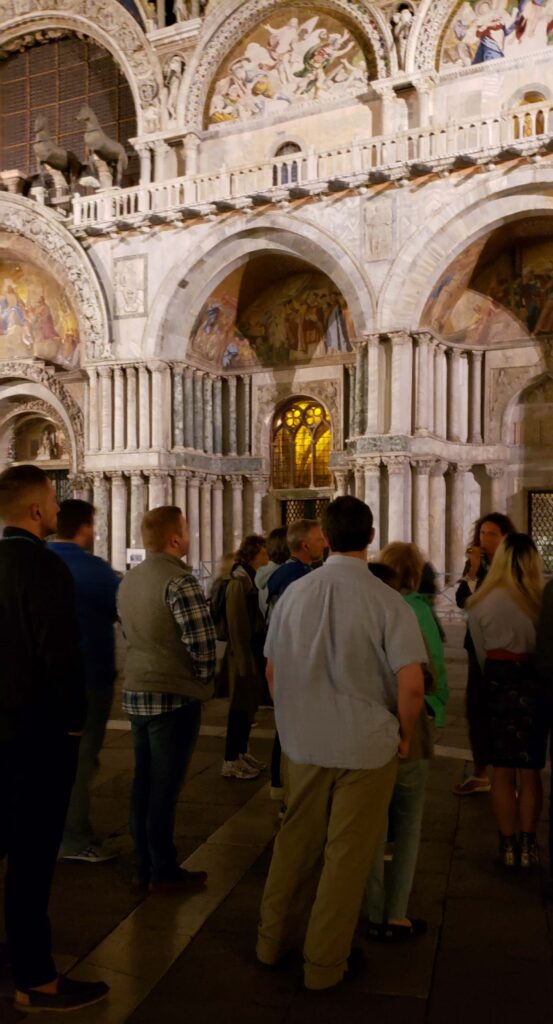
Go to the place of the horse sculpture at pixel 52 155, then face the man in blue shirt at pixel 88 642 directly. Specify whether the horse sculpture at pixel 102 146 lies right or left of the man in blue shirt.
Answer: left

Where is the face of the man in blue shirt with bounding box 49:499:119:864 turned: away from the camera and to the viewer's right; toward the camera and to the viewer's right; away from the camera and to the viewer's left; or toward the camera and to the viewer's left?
away from the camera and to the viewer's right

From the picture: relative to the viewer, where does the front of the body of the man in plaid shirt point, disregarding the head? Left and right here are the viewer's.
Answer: facing away from the viewer and to the right of the viewer

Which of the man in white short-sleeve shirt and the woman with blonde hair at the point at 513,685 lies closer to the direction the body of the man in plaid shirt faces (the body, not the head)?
the woman with blonde hair

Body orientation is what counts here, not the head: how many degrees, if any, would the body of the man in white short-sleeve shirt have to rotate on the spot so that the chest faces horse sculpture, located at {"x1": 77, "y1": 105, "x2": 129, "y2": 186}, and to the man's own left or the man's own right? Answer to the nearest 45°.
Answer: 0° — they already face it

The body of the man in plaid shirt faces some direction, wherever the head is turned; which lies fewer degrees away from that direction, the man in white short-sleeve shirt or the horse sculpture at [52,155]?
the horse sculpture

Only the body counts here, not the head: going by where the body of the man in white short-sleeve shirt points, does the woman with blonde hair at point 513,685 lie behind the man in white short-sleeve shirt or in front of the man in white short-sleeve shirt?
in front

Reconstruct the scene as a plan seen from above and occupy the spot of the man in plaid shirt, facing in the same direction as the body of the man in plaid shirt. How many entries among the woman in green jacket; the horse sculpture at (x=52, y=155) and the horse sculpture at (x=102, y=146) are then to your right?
1

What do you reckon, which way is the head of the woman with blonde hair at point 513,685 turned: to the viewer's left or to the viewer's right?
to the viewer's left

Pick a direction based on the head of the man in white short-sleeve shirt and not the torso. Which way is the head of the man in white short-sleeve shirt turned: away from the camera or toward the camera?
away from the camera

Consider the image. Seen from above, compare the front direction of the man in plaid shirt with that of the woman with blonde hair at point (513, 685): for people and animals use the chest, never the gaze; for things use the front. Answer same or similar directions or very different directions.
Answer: same or similar directions

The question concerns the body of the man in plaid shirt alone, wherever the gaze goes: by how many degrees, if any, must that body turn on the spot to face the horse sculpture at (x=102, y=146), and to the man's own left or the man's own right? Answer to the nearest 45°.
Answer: approximately 45° to the man's own left

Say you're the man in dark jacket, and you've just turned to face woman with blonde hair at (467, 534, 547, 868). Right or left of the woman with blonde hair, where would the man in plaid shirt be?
left

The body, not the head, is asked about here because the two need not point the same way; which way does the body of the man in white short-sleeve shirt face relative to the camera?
away from the camera

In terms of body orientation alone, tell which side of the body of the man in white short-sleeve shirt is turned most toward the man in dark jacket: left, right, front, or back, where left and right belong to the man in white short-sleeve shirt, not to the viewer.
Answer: left

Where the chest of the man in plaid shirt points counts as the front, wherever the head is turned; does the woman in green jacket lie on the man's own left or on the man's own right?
on the man's own right

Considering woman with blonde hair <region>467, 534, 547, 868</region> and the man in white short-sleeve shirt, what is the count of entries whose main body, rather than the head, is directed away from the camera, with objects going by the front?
2

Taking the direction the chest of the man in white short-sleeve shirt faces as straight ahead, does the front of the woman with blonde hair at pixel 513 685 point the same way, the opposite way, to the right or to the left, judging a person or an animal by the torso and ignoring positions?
the same way

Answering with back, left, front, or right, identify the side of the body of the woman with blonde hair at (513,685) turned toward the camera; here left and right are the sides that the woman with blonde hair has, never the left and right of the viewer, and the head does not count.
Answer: back

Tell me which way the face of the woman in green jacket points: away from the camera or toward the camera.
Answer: away from the camera
